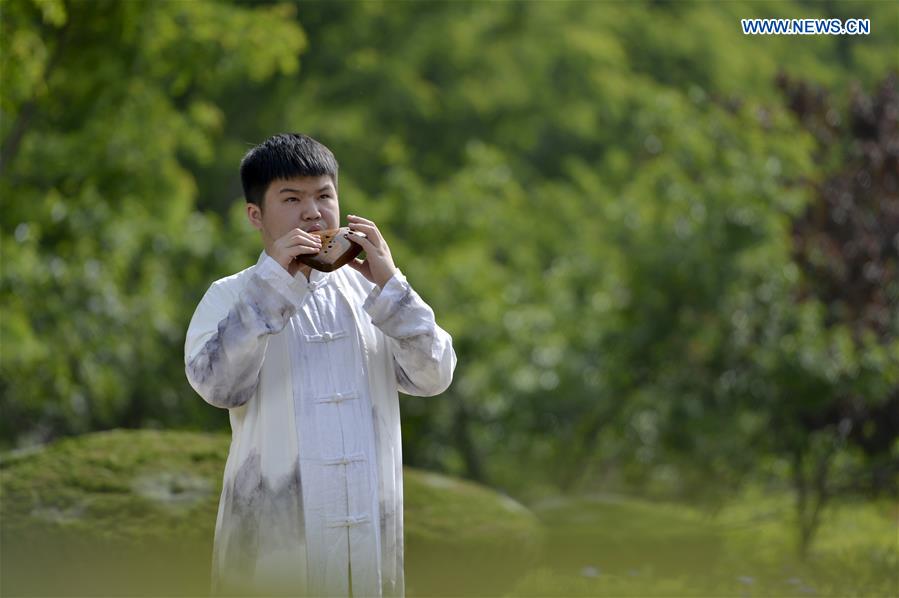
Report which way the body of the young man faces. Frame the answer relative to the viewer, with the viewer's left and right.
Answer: facing the viewer and to the right of the viewer
